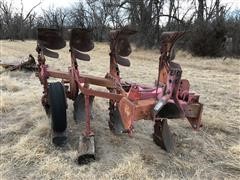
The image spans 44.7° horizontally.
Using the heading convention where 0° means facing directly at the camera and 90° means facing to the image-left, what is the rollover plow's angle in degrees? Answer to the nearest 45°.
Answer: approximately 315°
